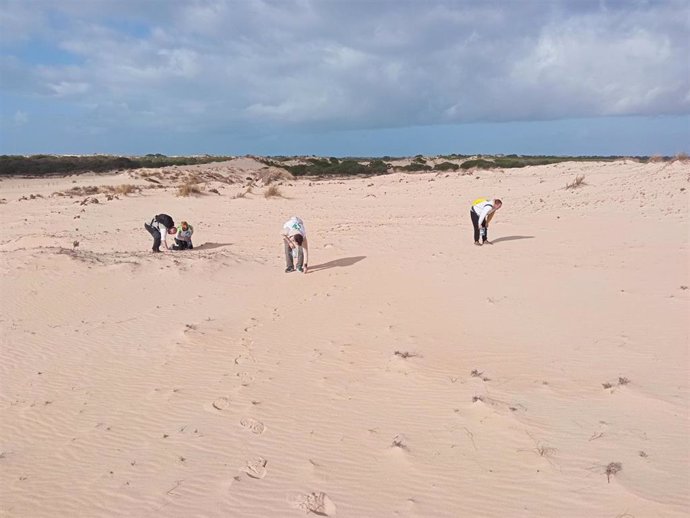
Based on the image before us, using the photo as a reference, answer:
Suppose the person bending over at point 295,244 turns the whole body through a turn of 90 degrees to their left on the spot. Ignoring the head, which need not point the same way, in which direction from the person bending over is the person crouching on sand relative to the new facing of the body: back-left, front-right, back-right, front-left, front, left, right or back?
back-left

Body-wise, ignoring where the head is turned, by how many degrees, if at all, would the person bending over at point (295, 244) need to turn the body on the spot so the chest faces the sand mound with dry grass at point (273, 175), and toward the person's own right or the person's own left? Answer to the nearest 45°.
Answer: approximately 180°

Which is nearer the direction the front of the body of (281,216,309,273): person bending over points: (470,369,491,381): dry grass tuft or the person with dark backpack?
the dry grass tuft

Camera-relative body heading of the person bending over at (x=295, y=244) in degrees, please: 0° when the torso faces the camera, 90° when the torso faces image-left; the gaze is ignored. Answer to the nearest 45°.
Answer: approximately 0°

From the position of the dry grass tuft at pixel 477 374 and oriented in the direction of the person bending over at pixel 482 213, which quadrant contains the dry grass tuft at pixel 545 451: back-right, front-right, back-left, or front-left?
back-right

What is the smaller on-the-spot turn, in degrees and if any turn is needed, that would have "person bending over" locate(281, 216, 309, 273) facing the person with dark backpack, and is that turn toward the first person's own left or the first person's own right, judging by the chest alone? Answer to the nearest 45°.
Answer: approximately 135° to the first person's own right

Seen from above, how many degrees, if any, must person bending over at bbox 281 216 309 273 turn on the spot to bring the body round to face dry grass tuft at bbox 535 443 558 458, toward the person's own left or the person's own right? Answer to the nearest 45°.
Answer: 0° — they already face it

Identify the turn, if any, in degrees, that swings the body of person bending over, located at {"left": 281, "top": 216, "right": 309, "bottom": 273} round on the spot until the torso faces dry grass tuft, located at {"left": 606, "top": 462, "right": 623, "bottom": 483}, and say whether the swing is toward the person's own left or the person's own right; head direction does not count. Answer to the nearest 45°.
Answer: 0° — they already face it

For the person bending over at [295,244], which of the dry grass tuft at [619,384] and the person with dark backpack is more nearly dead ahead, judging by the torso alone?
the dry grass tuft
